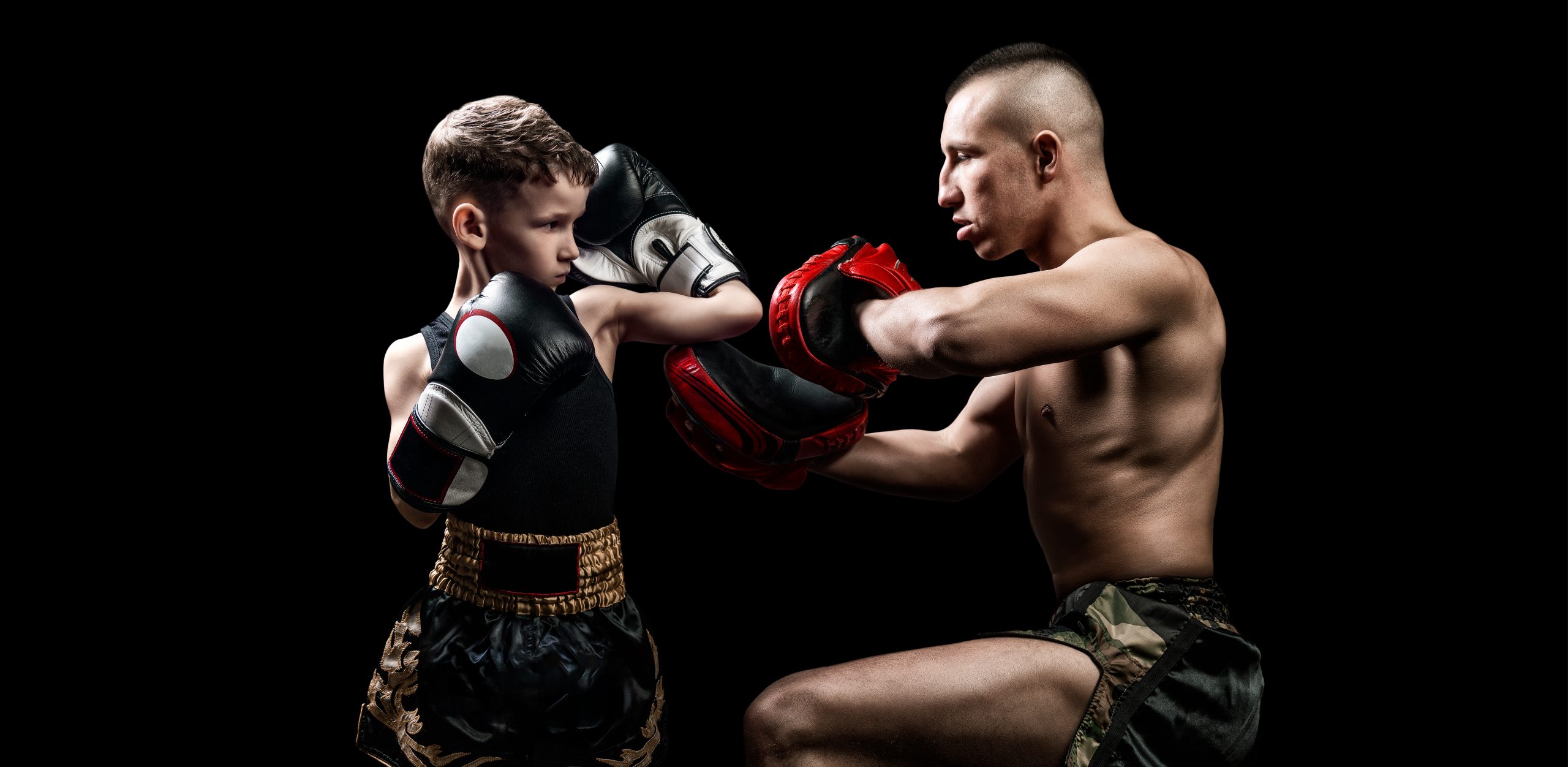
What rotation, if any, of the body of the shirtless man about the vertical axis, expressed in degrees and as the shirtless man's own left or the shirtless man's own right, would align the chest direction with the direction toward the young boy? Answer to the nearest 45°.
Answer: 0° — they already face them

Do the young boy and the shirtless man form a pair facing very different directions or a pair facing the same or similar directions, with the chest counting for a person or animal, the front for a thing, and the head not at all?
very different directions

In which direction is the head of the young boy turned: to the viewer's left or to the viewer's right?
to the viewer's right

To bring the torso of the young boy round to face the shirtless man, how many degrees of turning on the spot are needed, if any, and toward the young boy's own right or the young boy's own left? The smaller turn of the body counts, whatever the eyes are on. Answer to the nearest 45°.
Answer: approximately 45° to the young boy's own left

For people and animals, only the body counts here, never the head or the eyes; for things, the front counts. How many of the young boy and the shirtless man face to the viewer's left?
1

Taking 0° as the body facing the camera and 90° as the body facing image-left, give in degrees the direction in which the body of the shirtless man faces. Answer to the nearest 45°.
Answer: approximately 90°

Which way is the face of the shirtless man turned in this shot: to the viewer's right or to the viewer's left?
to the viewer's left
